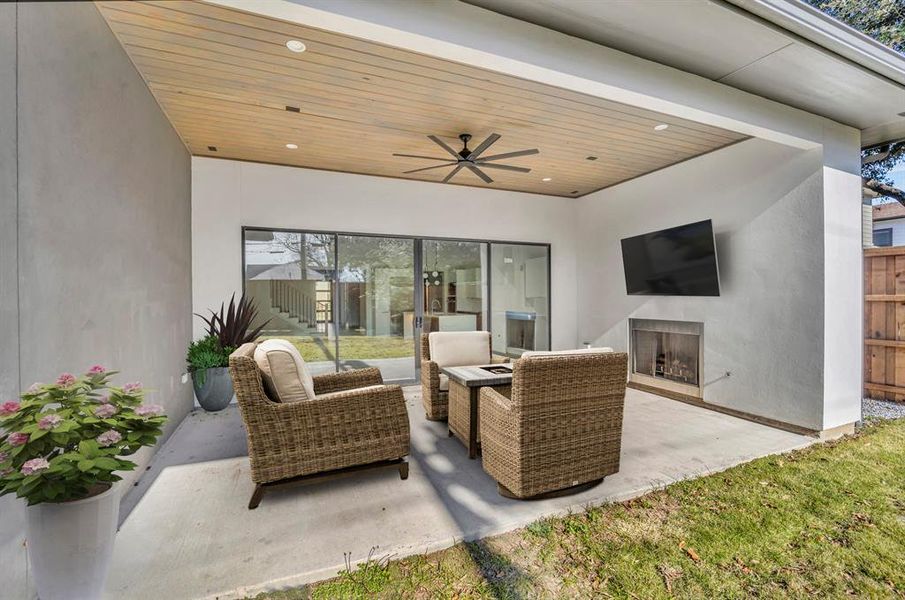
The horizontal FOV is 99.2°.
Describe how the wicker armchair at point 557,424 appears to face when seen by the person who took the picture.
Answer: facing away from the viewer and to the left of the viewer

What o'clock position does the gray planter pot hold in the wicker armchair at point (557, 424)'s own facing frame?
The gray planter pot is roughly at 11 o'clock from the wicker armchair.

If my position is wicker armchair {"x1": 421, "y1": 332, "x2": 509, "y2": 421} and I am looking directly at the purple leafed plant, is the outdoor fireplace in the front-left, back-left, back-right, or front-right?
back-right

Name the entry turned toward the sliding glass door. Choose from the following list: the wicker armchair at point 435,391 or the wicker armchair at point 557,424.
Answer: the wicker armchair at point 557,424

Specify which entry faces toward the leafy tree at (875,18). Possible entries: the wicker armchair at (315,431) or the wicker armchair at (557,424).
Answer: the wicker armchair at (315,431)

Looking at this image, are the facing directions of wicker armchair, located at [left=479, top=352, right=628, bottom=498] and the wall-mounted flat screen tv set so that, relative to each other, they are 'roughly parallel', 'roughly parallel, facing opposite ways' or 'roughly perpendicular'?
roughly perpendicular

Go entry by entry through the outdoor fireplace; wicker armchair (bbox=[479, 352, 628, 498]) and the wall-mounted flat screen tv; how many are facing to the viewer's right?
0

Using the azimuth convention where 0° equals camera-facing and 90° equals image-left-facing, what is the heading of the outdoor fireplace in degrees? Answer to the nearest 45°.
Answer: approximately 45°

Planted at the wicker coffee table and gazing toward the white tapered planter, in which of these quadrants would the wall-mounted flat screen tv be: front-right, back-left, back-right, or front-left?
back-left

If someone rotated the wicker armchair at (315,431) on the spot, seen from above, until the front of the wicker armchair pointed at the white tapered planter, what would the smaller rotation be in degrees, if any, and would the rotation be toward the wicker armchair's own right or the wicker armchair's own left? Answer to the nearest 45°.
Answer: approximately 135° to the wicker armchair's own right

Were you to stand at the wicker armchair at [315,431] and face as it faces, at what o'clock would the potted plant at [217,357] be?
The potted plant is roughly at 8 o'clock from the wicker armchair.

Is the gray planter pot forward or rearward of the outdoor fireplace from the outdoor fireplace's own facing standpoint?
forward

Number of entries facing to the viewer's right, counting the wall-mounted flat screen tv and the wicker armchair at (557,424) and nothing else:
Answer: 0

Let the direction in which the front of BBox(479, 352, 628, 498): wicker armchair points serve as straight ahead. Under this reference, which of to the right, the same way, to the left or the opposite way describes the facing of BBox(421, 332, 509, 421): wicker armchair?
the opposite way

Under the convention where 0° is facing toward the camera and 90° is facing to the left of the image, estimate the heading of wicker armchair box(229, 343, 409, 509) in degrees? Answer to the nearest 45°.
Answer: approximately 270°

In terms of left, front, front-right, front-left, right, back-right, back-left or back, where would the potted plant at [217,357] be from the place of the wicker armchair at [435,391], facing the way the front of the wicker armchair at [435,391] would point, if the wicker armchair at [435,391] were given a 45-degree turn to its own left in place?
back

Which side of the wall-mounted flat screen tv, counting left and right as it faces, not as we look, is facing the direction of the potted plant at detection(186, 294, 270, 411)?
front

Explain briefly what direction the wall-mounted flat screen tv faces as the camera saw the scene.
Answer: facing the viewer and to the left of the viewer

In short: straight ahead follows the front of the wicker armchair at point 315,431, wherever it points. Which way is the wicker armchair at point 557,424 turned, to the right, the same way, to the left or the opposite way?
to the left

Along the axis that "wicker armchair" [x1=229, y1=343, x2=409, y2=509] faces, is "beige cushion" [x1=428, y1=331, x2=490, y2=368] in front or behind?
in front

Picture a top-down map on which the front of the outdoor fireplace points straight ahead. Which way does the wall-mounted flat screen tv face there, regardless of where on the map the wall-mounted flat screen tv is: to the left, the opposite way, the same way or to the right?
the same way

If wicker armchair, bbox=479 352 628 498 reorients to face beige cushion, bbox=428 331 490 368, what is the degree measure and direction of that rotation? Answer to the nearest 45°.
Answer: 0° — it already faces it
